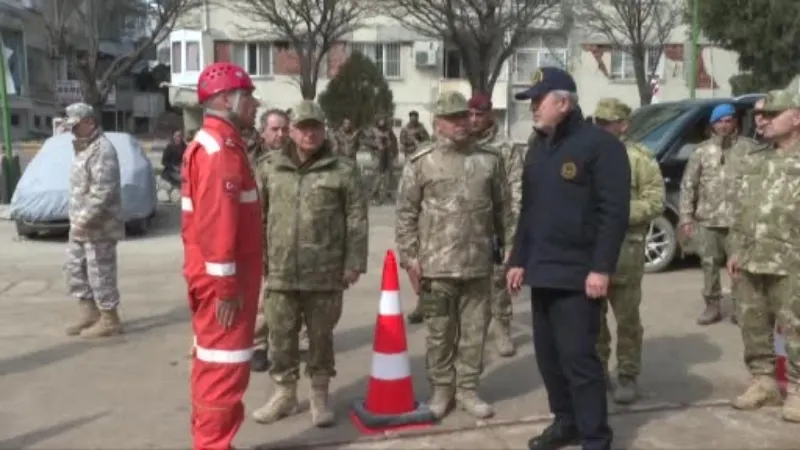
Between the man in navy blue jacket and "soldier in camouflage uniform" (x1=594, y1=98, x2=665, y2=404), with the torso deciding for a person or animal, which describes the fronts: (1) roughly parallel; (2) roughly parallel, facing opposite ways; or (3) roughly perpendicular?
roughly parallel

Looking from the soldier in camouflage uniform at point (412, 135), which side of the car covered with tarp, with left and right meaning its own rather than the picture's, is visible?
back

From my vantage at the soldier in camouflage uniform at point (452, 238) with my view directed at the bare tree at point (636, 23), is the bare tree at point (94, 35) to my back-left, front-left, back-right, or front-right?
front-left

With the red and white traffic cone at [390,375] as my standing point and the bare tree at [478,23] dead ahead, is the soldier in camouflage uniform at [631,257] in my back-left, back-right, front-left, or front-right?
front-right

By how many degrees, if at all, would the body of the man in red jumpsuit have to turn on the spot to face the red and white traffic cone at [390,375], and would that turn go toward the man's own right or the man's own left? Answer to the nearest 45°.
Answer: approximately 45° to the man's own left

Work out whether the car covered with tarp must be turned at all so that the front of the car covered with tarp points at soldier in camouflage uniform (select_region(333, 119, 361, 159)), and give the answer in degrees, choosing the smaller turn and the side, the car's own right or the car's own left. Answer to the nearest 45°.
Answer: approximately 180°

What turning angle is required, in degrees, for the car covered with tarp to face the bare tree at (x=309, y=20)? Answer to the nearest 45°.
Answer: approximately 180°

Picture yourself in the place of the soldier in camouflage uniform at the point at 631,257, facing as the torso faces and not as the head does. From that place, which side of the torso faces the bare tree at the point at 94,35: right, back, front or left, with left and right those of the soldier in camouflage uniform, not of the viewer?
right

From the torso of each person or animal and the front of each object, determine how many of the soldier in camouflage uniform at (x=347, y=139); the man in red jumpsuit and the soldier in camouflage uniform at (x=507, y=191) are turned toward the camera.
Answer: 2

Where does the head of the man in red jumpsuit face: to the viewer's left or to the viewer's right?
to the viewer's right

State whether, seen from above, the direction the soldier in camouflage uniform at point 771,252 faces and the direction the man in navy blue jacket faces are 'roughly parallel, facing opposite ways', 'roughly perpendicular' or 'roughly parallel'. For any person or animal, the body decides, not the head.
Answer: roughly parallel

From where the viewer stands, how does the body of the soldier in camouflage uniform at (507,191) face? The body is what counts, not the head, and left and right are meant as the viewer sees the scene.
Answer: facing the viewer

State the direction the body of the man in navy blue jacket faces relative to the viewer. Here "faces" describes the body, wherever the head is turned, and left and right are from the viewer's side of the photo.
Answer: facing the viewer and to the left of the viewer

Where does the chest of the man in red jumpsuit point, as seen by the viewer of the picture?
to the viewer's right

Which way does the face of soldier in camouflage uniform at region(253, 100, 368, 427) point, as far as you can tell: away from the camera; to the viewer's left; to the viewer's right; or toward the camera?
toward the camera

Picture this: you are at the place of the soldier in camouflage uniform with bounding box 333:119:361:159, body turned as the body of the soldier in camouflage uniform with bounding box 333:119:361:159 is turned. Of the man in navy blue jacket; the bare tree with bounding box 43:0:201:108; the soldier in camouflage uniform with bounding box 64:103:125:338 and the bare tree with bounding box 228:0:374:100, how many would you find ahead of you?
2

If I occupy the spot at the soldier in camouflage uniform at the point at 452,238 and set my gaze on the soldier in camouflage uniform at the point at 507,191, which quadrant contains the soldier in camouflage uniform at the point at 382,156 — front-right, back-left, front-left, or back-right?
front-left

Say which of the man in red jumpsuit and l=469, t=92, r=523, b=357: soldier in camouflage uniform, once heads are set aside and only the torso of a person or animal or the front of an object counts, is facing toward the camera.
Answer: the soldier in camouflage uniform

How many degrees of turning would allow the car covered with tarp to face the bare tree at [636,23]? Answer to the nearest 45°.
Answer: approximately 180°

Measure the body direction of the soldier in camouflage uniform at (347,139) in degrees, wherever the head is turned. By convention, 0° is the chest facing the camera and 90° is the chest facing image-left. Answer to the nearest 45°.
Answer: approximately 0°
